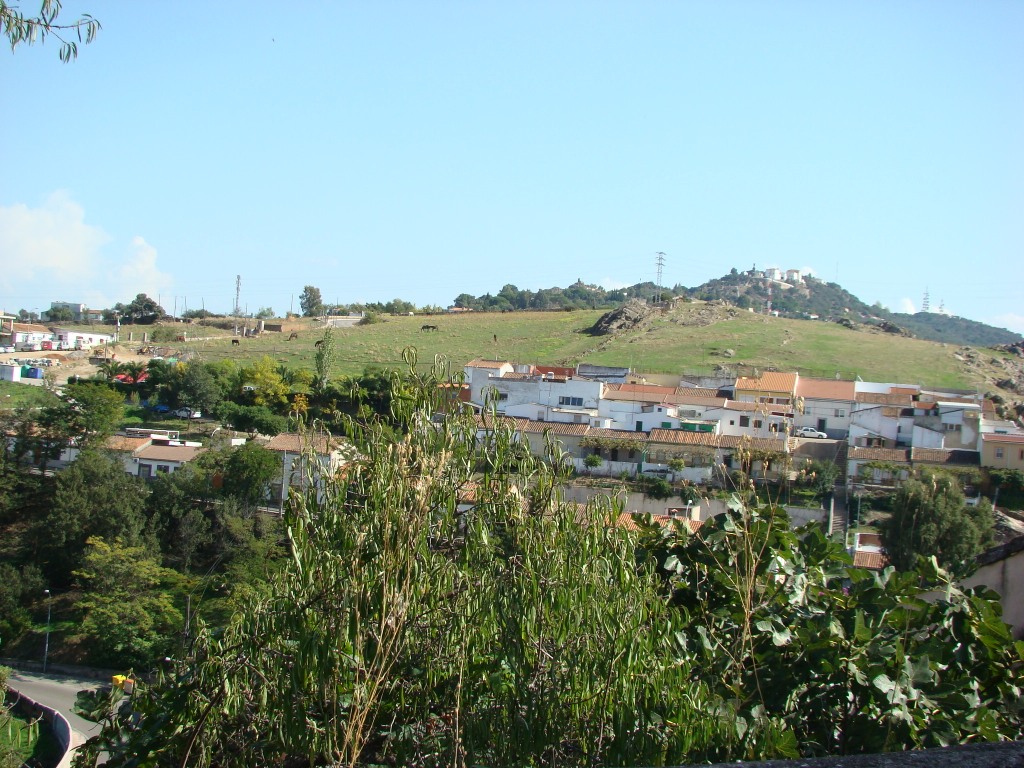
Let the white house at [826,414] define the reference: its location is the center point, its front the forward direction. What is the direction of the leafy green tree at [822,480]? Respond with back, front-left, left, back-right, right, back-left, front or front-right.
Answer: front

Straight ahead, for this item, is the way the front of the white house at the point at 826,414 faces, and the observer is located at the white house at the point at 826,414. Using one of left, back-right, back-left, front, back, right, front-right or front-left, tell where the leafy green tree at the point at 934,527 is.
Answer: front

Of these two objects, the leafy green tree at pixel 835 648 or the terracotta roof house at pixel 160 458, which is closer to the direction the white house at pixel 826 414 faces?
the leafy green tree

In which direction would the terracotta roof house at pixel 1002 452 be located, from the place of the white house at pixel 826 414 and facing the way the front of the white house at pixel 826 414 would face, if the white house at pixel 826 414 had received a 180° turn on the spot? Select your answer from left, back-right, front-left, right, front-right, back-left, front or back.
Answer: back-right

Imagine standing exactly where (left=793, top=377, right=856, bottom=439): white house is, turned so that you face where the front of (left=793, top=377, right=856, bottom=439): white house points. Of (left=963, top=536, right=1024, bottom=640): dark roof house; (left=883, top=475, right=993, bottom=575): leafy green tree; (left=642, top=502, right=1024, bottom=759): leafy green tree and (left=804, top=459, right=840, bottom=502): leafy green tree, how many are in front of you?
4

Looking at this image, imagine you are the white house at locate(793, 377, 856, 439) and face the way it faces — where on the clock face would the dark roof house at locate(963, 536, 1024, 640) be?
The dark roof house is roughly at 12 o'clock from the white house.

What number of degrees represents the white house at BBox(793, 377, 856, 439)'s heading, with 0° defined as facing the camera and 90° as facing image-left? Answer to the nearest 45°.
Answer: approximately 0°

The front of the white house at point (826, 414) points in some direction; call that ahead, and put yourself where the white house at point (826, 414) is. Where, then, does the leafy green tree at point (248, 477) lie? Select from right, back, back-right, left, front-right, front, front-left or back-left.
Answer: front-right

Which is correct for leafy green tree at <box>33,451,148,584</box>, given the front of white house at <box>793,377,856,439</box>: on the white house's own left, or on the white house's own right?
on the white house's own right

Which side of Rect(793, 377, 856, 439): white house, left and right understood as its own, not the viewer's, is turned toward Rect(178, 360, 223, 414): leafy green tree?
right

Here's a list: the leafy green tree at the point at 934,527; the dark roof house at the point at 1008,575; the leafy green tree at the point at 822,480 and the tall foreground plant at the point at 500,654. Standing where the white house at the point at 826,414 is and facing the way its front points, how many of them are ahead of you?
4

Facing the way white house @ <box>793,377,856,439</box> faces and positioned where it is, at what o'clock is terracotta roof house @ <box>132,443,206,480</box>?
The terracotta roof house is roughly at 2 o'clock from the white house.

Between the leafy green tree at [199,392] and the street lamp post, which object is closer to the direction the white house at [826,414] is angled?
the street lamp post

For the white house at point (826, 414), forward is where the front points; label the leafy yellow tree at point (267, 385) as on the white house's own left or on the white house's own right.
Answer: on the white house's own right

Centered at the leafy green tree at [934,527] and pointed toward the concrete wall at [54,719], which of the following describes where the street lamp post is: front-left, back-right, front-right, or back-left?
front-right
